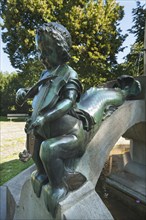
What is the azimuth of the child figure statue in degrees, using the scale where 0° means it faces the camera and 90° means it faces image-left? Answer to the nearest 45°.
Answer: approximately 45°
